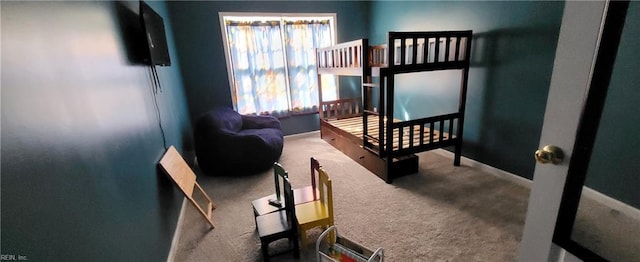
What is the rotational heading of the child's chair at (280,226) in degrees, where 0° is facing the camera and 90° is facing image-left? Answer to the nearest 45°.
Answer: approximately 90°

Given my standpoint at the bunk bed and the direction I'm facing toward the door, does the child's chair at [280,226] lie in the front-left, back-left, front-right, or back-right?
front-right

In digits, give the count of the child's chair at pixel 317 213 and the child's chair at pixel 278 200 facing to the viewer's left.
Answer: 2

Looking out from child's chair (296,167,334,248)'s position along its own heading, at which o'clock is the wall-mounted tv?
The wall-mounted tv is roughly at 1 o'clock from the child's chair.

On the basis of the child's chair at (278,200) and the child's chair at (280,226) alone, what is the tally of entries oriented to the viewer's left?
2

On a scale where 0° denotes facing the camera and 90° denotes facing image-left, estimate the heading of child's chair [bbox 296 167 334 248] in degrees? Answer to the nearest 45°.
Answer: approximately 90°
